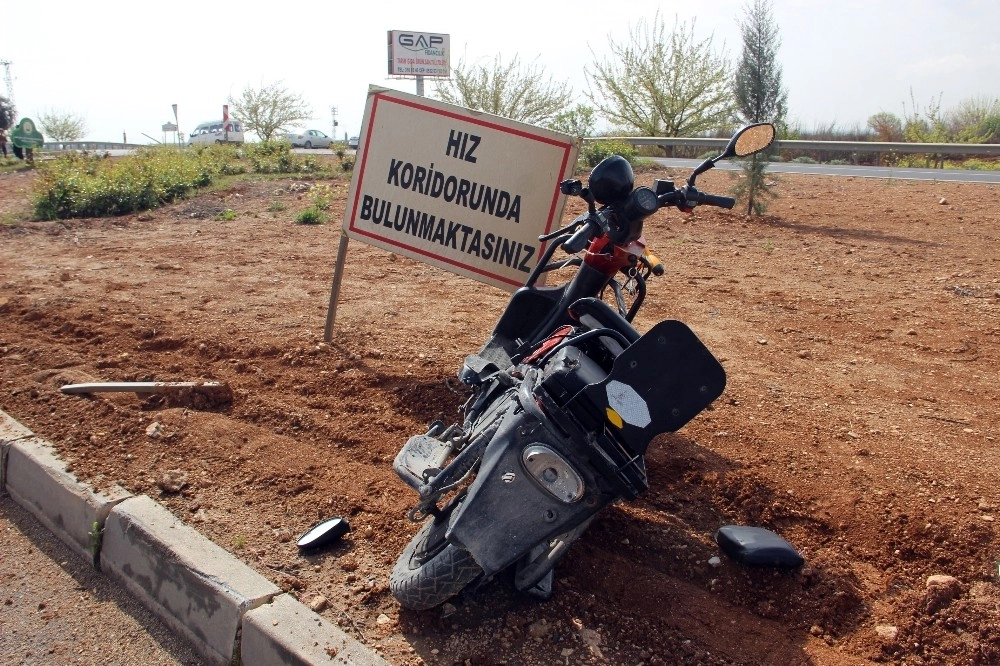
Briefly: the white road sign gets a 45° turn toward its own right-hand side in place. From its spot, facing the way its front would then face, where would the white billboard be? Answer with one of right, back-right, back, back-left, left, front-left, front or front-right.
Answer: back-right

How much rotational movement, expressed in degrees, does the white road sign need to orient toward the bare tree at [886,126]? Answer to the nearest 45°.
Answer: approximately 135° to its left

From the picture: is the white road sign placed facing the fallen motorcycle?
yes

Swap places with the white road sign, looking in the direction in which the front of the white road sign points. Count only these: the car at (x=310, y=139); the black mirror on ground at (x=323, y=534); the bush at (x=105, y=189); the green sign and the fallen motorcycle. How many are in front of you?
2

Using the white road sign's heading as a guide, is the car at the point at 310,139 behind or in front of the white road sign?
behind

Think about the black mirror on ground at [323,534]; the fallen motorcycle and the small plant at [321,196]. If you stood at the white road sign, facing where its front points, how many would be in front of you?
2

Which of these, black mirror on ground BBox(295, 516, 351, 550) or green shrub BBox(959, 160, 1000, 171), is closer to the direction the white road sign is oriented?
the black mirror on ground

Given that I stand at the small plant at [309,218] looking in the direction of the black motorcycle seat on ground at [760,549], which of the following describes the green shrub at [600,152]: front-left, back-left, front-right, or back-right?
back-left

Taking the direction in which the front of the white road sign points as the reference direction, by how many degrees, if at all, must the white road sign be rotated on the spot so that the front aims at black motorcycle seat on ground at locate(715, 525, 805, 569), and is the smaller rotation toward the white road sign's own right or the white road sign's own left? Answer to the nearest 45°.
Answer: approximately 45° to the white road sign's own left

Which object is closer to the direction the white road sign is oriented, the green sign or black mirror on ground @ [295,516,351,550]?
the black mirror on ground

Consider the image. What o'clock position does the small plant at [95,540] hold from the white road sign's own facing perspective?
The small plant is roughly at 1 o'clock from the white road sign.

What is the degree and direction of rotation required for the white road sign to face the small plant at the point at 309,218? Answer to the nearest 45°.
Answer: approximately 180°

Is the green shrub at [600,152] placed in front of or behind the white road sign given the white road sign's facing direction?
behind

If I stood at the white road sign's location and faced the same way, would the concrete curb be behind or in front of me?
in front

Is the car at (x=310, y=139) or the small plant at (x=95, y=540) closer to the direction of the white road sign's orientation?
the small plant

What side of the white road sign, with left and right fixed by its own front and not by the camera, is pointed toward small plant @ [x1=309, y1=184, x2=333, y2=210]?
back

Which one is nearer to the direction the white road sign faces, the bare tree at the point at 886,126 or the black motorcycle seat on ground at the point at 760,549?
the black motorcycle seat on ground

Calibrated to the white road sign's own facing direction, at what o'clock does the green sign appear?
The green sign is roughly at 5 o'clock from the white road sign.

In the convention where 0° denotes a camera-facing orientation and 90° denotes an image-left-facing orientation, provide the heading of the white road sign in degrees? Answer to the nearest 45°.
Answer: approximately 0°
